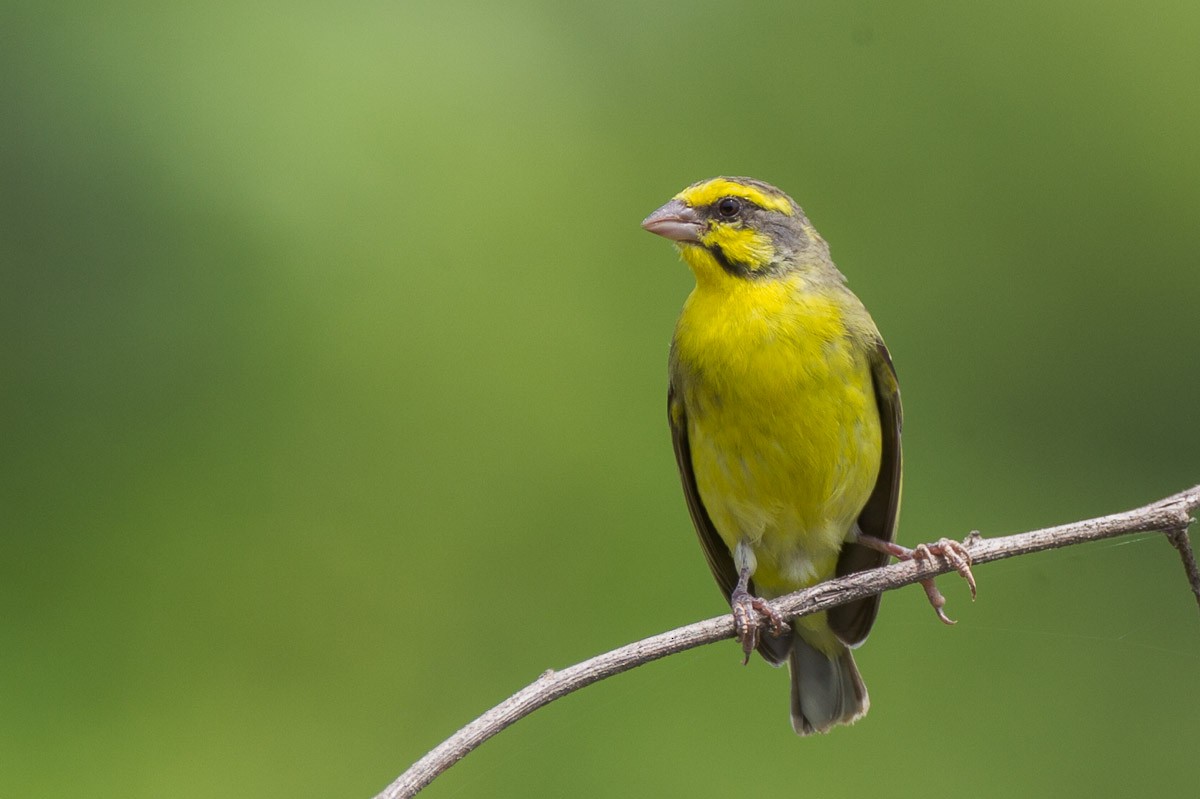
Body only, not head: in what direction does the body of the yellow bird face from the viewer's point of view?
toward the camera
